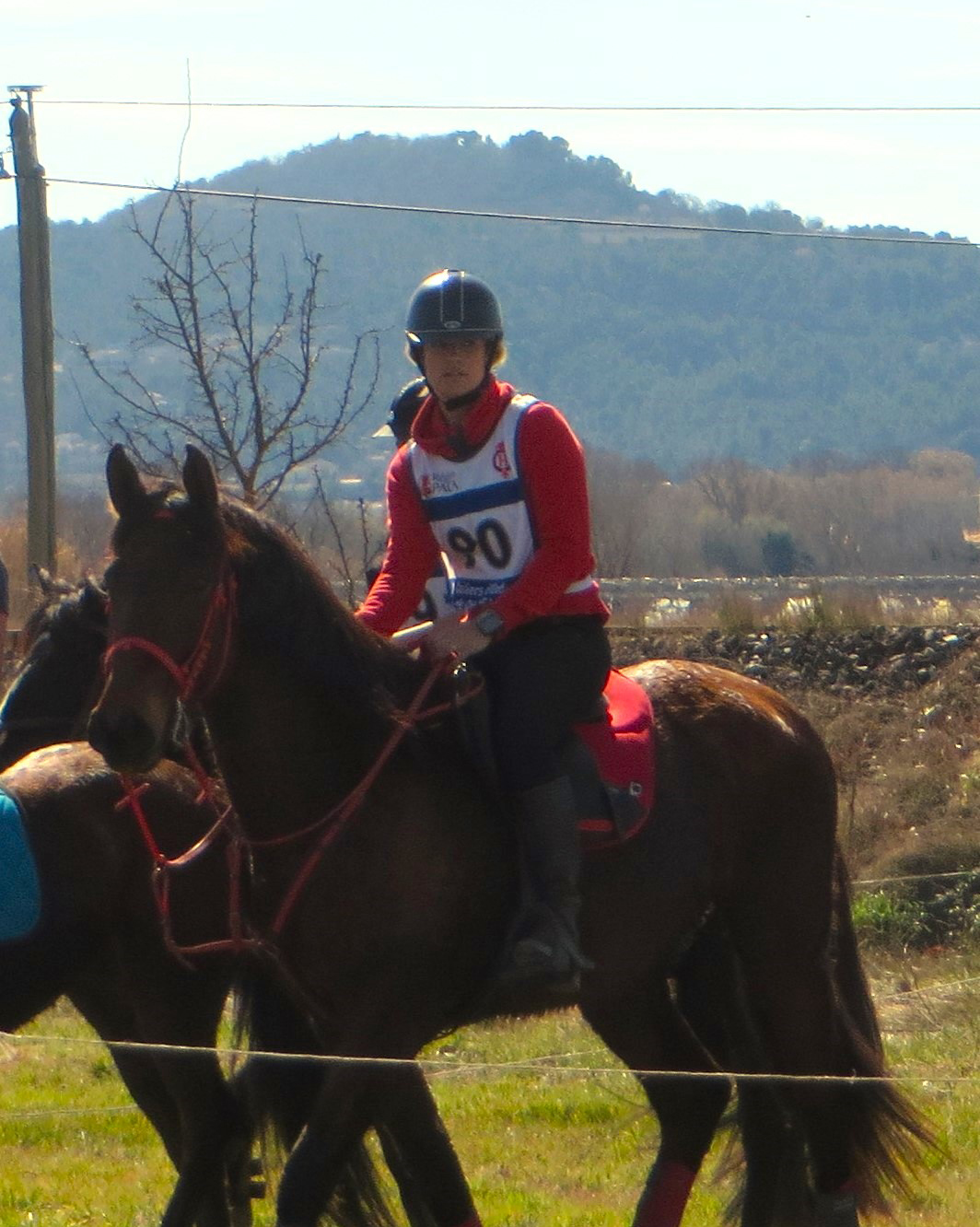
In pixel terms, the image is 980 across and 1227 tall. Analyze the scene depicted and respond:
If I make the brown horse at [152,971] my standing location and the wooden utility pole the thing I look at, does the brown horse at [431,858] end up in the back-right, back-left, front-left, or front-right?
back-right

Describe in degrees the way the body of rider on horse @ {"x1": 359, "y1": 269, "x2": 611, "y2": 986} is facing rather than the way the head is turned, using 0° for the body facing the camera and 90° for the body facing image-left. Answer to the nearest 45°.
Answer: approximately 45°
